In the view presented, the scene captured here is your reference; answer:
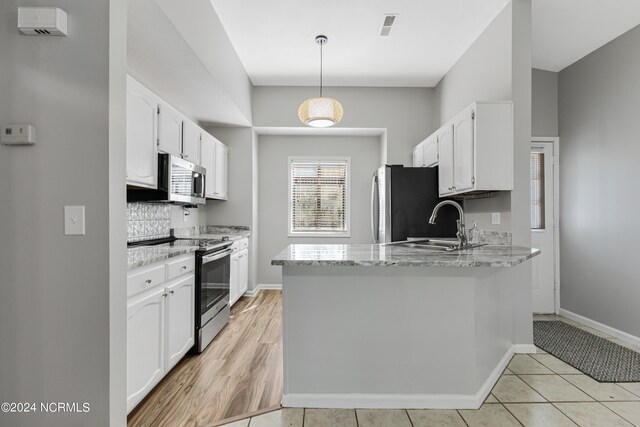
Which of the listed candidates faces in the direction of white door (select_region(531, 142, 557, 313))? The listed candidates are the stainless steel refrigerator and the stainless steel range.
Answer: the stainless steel range

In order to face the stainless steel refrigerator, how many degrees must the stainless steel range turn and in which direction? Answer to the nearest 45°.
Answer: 0° — it already faces it

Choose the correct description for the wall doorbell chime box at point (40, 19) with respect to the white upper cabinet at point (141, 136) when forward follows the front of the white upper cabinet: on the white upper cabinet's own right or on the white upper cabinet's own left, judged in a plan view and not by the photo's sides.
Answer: on the white upper cabinet's own right

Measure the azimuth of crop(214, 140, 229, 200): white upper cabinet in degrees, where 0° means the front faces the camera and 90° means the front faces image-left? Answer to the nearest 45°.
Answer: approximately 270°

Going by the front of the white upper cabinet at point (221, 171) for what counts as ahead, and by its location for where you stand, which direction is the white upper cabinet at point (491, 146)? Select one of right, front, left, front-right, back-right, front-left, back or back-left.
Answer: front-right

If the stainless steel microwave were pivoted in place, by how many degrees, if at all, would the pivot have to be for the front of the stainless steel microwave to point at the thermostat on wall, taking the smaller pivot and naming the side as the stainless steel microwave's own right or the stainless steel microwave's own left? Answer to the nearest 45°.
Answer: approximately 45° to the stainless steel microwave's own right

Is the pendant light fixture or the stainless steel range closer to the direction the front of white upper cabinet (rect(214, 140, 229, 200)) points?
the pendant light fixture

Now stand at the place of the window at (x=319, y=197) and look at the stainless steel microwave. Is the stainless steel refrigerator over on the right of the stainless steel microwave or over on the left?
left

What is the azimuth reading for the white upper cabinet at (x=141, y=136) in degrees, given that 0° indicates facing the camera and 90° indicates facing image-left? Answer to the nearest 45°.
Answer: approximately 315°

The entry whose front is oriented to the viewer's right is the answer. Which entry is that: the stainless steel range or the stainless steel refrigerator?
the stainless steel range

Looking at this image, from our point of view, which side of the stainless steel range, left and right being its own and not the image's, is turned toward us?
right

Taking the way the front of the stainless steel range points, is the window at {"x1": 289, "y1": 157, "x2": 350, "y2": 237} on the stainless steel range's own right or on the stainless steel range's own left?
on the stainless steel range's own left

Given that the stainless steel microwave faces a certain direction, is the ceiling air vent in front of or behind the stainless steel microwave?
in front

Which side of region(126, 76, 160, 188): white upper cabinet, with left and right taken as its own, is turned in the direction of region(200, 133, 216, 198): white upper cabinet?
left

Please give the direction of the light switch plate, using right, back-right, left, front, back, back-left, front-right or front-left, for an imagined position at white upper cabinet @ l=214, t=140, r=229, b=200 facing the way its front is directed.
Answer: right

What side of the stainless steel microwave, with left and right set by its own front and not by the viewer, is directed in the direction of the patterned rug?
front

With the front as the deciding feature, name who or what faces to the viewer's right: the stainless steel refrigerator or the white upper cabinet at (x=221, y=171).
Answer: the white upper cabinet
